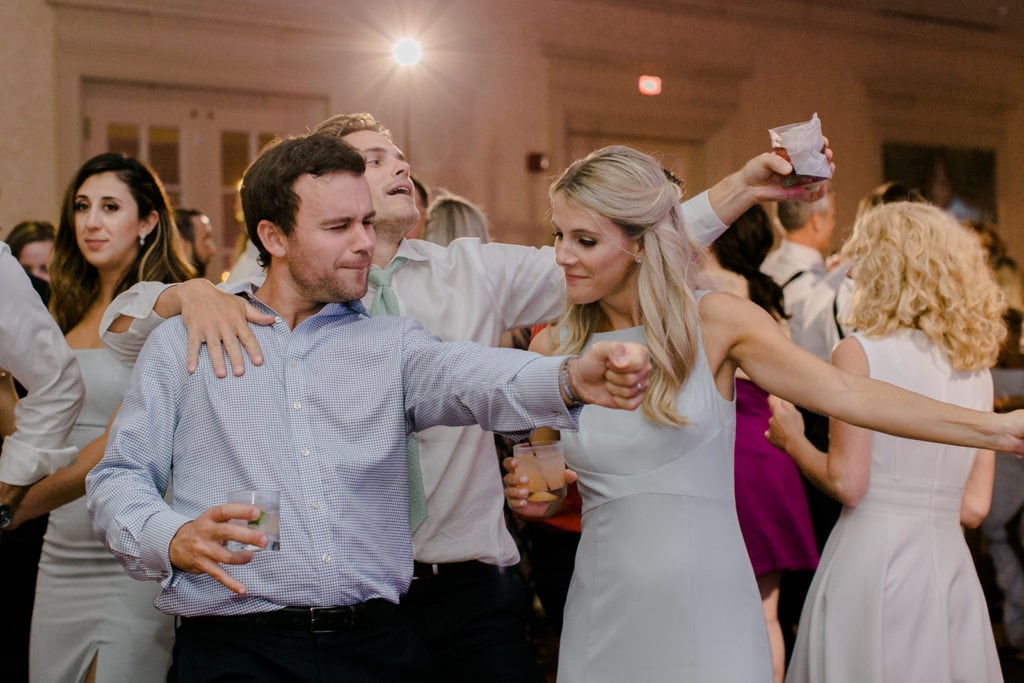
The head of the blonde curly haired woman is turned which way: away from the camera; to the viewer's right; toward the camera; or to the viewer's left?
away from the camera

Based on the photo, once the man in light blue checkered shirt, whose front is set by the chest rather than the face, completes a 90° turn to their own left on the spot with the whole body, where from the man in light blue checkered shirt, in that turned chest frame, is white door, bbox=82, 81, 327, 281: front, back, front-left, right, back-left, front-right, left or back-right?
left

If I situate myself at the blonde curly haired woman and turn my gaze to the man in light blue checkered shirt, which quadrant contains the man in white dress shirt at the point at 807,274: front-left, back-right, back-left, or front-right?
back-right

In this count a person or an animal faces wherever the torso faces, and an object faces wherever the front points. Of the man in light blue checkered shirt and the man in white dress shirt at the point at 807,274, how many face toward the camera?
1

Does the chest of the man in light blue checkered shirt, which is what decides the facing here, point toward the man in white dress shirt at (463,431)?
no

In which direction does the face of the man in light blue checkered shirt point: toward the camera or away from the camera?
toward the camera

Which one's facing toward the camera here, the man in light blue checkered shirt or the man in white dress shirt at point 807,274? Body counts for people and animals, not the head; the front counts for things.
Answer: the man in light blue checkered shirt

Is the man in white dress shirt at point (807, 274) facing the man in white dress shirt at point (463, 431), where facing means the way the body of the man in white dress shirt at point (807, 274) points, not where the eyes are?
no

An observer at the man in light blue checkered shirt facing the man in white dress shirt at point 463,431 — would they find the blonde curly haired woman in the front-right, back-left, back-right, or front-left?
front-right

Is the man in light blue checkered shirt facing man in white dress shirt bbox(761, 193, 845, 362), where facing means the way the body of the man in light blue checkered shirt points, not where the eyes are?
no

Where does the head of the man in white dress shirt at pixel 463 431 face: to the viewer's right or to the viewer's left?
to the viewer's right

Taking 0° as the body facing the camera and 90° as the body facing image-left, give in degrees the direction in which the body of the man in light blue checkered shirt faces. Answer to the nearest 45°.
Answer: approximately 0°
